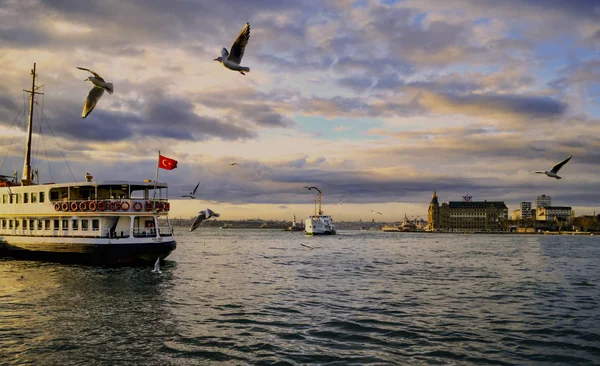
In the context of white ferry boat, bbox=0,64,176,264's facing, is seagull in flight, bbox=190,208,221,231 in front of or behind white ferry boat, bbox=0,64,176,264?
behind

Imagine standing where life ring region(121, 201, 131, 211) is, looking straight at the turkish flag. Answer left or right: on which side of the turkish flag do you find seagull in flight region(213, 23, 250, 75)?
right

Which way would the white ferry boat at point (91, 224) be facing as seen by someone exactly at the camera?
facing away from the viewer and to the left of the viewer

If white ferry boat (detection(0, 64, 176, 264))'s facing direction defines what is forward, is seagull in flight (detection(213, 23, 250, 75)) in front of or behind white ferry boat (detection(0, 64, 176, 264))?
behind

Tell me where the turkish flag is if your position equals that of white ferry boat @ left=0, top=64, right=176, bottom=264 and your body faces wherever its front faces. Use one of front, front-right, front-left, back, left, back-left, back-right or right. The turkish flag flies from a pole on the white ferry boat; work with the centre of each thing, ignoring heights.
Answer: back
